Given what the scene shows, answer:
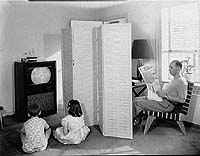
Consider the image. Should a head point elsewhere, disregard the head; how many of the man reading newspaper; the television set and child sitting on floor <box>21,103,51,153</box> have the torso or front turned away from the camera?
1

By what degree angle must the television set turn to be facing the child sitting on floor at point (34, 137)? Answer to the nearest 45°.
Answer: approximately 45° to its right

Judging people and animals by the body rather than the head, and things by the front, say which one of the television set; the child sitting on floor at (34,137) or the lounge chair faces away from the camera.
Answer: the child sitting on floor

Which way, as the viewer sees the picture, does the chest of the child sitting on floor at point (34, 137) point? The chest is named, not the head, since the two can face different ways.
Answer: away from the camera

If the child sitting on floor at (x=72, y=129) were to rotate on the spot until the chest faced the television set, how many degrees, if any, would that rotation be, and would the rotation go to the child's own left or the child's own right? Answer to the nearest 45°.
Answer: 0° — they already face it

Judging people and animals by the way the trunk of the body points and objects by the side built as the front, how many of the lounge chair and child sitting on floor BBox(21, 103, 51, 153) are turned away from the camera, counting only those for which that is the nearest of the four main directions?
1

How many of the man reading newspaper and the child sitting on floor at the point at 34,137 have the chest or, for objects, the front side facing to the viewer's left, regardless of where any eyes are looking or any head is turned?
1

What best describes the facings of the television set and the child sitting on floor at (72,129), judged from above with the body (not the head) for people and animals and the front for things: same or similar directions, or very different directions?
very different directions

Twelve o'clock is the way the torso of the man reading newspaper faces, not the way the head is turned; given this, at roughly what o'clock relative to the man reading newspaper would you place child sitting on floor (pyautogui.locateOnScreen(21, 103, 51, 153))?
The child sitting on floor is roughly at 11 o'clock from the man reading newspaper.

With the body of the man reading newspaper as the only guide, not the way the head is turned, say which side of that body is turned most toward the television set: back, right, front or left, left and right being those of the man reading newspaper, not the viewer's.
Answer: front
